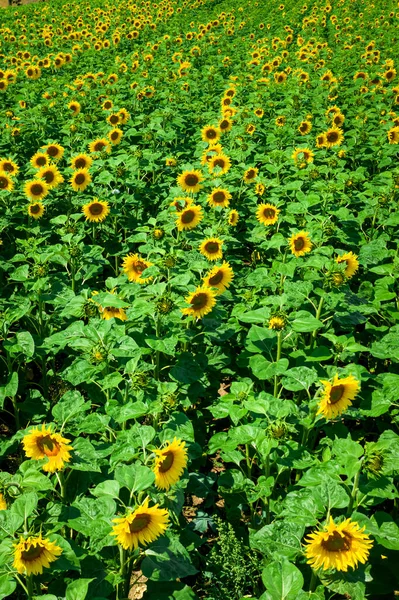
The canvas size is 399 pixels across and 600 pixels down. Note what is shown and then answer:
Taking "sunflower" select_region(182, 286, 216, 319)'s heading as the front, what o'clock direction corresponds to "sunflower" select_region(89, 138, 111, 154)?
"sunflower" select_region(89, 138, 111, 154) is roughly at 6 o'clock from "sunflower" select_region(182, 286, 216, 319).

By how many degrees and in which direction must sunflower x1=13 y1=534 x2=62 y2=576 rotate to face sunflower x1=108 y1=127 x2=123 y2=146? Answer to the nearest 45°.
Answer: approximately 135° to its left

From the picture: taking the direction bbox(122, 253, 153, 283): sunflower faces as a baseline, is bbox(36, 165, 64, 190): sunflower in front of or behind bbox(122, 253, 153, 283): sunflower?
behind

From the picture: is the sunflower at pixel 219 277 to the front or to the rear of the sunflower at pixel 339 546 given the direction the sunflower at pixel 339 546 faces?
to the rear

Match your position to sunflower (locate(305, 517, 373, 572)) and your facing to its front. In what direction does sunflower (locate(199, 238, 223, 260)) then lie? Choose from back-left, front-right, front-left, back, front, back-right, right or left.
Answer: back

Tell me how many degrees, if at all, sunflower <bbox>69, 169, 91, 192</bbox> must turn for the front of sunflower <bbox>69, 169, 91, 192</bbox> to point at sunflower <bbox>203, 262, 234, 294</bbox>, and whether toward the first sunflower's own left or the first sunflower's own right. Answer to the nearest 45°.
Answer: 0° — it already faces it

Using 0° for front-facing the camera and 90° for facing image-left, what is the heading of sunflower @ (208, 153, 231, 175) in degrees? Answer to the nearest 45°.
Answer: approximately 0°
